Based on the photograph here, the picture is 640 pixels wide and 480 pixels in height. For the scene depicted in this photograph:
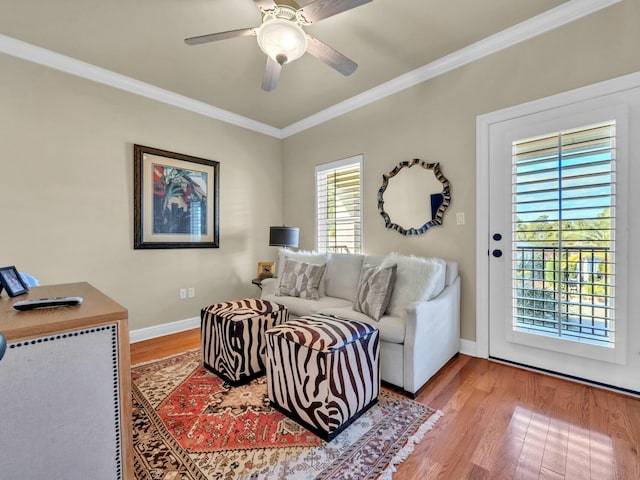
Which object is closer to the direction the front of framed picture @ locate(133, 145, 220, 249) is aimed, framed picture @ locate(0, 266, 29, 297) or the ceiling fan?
the ceiling fan

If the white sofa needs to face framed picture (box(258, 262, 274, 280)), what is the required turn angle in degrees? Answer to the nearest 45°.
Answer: approximately 90° to its right

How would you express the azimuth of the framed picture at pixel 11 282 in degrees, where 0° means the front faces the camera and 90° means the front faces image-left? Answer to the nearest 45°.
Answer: approximately 315°

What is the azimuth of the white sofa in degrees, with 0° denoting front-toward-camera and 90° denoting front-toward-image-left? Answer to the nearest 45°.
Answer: approximately 45°

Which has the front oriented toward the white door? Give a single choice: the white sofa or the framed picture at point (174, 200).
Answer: the framed picture

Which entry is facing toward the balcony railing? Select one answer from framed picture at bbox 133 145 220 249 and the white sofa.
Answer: the framed picture

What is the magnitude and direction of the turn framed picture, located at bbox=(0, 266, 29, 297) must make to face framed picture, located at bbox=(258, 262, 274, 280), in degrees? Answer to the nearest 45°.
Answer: approximately 90° to its left

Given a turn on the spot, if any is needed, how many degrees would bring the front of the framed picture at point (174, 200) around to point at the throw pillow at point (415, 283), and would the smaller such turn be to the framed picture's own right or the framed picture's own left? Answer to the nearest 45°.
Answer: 0° — it already faces it

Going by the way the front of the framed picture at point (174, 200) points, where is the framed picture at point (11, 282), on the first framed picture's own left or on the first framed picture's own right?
on the first framed picture's own right
